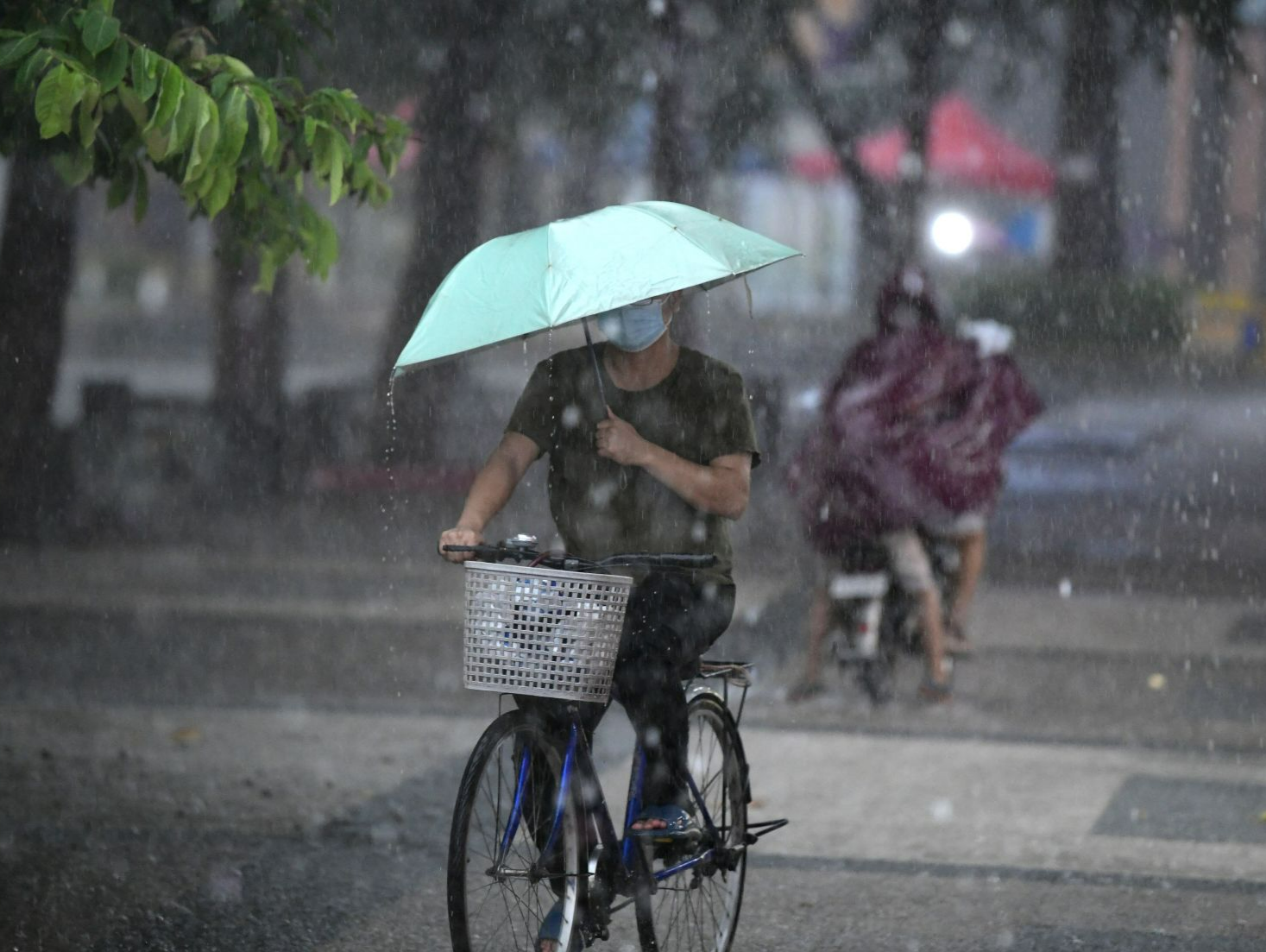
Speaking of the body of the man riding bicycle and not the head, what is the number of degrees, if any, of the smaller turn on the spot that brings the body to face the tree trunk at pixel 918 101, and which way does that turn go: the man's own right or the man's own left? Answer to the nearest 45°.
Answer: approximately 135° to the man's own right

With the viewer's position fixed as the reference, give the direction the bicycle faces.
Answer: facing the viewer and to the left of the viewer

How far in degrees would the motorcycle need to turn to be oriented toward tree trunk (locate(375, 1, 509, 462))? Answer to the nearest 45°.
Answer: approximately 45° to its left

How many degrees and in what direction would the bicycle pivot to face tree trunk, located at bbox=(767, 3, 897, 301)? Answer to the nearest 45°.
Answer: approximately 135° to its right

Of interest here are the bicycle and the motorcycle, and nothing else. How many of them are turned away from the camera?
1

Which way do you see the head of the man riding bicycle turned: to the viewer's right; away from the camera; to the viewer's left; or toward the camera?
toward the camera

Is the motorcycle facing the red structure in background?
yes

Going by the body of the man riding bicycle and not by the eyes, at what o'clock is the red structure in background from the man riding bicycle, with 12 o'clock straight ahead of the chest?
The red structure in background is roughly at 5 o'clock from the man riding bicycle.

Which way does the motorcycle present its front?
away from the camera

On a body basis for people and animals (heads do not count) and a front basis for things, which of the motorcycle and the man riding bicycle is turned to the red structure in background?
the motorcycle
